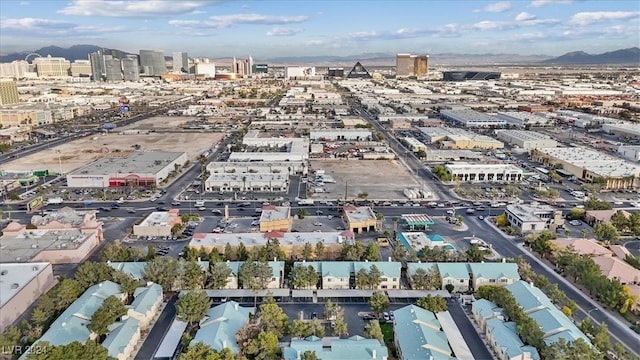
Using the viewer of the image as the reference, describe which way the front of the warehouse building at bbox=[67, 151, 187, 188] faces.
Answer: facing the viewer

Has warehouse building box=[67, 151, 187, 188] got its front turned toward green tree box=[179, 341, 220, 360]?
yes

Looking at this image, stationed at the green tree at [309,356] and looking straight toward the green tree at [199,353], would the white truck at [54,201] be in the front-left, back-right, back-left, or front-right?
front-right

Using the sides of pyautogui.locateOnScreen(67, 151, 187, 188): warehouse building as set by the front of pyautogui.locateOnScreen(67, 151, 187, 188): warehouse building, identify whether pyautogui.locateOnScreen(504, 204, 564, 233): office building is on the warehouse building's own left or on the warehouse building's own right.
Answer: on the warehouse building's own left

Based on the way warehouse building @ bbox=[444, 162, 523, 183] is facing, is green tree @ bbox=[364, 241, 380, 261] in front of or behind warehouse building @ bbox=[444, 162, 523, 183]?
in front

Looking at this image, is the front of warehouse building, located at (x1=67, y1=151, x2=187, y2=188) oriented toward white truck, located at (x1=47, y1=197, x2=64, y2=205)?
no

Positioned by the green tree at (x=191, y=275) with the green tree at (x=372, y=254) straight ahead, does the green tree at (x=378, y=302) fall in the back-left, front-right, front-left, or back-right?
front-right

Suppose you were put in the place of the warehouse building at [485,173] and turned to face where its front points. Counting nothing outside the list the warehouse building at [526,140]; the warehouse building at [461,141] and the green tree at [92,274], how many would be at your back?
2

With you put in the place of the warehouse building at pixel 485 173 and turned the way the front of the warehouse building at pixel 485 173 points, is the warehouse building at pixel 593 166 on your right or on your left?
on your left

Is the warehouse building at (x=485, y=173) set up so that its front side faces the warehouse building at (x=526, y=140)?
no

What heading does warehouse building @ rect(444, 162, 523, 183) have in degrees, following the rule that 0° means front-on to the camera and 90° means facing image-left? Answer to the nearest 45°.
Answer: approximately 0°

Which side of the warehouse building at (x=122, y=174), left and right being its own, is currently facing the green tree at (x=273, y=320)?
front

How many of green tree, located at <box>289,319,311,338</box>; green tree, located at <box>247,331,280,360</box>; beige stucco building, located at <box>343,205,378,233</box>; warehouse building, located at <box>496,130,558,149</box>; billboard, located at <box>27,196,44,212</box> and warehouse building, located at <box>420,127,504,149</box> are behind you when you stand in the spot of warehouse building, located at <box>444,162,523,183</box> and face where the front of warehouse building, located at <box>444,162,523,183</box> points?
2

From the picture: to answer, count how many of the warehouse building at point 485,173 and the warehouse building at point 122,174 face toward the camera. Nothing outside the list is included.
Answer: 2

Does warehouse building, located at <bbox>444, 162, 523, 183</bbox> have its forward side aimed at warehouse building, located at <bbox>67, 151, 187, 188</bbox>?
no

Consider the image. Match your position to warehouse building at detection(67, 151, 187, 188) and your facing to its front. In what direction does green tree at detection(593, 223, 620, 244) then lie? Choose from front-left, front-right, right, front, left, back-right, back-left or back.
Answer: front-left

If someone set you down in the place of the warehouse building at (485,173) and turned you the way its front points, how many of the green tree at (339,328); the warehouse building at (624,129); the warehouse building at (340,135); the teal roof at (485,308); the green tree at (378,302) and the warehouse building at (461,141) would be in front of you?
3

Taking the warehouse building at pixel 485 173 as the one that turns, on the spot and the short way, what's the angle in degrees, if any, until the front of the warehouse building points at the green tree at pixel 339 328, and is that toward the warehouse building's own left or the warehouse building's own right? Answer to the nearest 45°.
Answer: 0° — it already faces it

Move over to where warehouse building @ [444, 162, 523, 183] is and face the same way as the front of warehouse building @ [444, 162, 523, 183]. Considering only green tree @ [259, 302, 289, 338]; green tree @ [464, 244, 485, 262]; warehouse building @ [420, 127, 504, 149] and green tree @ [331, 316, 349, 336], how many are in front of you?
3

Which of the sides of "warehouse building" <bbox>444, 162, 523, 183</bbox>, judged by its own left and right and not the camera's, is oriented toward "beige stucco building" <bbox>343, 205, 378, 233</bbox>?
front
